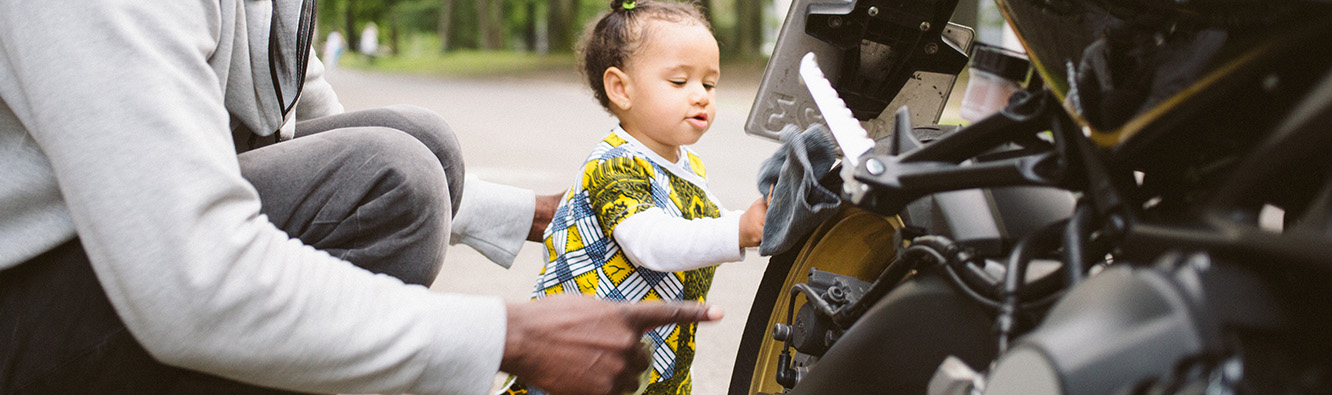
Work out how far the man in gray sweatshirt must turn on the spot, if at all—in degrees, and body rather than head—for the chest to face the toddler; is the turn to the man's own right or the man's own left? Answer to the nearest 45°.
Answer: approximately 45° to the man's own left

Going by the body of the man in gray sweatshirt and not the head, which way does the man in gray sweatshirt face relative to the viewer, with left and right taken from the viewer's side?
facing to the right of the viewer

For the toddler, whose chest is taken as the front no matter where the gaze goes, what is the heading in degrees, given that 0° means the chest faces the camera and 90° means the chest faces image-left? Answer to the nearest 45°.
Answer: approximately 315°

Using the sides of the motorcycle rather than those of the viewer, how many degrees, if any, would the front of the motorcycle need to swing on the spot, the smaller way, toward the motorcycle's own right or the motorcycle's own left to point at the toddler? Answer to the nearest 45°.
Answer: approximately 180°

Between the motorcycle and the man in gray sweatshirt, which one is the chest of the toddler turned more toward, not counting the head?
the motorcycle

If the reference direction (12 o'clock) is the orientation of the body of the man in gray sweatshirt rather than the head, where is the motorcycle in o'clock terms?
The motorcycle is roughly at 1 o'clock from the man in gray sweatshirt.
